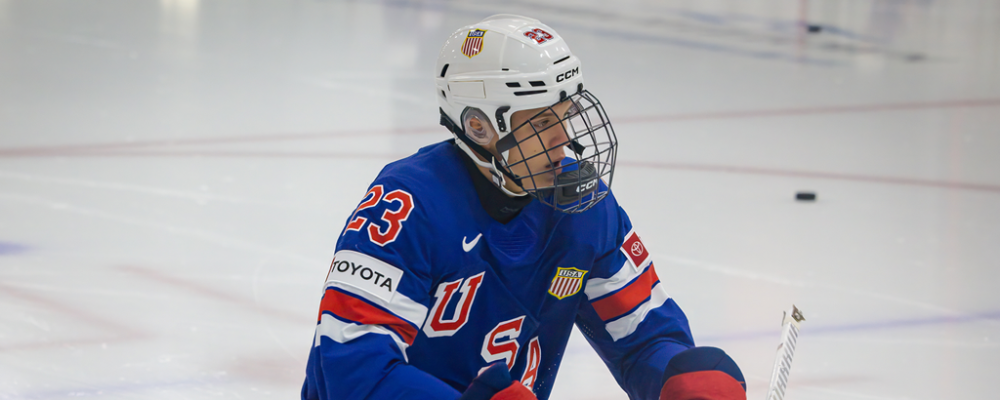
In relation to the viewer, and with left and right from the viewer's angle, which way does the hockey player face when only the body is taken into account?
facing the viewer and to the right of the viewer
